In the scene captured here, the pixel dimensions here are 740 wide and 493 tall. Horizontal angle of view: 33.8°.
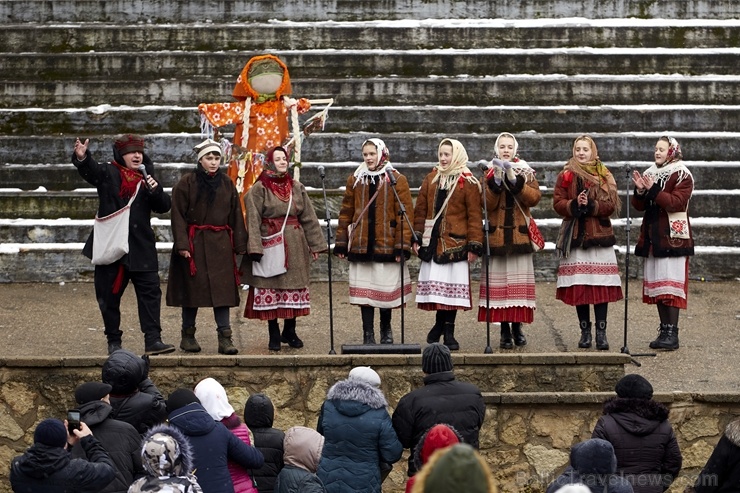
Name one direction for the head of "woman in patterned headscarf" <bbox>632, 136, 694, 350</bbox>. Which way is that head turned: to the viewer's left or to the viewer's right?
to the viewer's left

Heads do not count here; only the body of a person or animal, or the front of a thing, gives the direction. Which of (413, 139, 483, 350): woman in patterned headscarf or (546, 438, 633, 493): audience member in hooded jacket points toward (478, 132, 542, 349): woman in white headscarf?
the audience member in hooded jacket

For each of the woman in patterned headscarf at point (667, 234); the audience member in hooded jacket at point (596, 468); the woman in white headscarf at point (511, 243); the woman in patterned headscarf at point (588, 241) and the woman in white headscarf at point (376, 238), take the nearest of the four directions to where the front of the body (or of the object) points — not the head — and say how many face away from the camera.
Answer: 1

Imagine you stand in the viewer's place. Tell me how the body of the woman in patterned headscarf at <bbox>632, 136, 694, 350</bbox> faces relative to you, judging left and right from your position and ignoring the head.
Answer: facing the viewer and to the left of the viewer

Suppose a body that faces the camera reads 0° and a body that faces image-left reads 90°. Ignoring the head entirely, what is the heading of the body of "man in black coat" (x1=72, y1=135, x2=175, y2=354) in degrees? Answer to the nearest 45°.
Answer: approximately 315°

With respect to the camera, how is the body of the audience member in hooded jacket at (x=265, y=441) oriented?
away from the camera

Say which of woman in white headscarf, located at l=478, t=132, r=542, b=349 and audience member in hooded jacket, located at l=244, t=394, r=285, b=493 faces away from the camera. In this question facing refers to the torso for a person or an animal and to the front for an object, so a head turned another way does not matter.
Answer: the audience member in hooded jacket

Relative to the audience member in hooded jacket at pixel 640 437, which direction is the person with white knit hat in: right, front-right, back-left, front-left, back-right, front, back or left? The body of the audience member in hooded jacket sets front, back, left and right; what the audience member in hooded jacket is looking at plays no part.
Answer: front-left

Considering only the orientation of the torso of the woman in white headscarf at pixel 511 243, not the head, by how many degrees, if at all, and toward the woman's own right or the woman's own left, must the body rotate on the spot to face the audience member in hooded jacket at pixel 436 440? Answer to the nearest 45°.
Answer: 0° — they already face them

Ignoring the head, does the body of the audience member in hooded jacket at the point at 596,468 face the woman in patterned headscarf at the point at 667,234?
yes

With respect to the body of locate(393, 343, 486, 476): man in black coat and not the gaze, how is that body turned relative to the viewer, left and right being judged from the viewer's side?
facing away from the viewer

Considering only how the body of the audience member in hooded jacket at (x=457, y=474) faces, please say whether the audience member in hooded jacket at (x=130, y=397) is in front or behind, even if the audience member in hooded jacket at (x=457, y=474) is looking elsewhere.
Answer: in front

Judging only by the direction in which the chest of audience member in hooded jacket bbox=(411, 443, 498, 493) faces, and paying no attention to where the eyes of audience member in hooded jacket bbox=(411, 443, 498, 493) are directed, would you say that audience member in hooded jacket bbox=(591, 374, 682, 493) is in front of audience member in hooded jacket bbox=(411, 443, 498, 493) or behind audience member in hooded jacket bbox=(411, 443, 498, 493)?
in front

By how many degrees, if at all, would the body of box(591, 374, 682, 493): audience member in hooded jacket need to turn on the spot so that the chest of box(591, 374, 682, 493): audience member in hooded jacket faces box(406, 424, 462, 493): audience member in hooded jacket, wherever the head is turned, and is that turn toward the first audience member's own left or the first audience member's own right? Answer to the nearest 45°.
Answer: approximately 135° to the first audience member's own left

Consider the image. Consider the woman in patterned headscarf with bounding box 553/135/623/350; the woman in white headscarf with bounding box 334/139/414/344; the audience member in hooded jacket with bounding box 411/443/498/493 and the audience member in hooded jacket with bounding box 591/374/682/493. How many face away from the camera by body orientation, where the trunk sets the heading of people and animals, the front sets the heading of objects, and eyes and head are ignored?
2

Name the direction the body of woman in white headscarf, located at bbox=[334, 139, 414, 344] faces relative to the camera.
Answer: toward the camera
